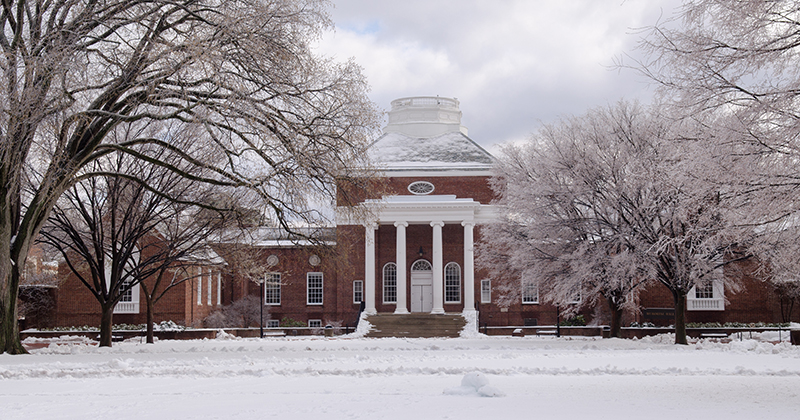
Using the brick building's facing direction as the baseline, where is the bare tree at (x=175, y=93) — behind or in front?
in front

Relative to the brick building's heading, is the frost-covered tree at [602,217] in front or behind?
in front

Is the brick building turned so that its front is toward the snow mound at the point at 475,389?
yes

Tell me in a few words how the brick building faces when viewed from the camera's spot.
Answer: facing the viewer
